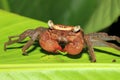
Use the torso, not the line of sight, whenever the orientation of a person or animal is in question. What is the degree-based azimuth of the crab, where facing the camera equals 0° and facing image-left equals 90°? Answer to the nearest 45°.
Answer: approximately 0°
